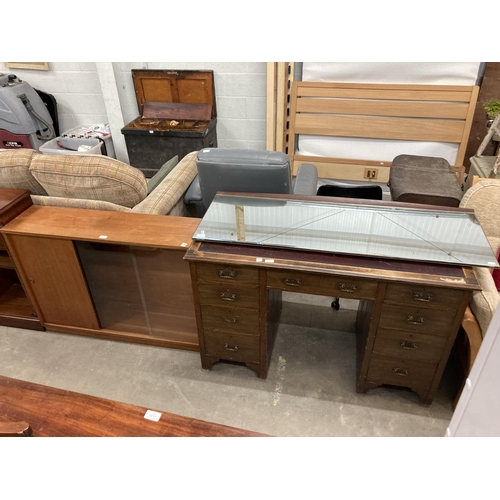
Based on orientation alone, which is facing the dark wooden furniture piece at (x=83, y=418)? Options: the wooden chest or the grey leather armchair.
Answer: the wooden chest

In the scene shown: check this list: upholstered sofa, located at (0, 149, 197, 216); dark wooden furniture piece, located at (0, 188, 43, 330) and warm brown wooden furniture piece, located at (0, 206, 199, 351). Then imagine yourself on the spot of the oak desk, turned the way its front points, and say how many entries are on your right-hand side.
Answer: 3

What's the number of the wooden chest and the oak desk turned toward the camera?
2

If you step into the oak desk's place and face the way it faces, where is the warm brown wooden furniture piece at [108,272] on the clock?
The warm brown wooden furniture piece is roughly at 3 o'clock from the oak desk.

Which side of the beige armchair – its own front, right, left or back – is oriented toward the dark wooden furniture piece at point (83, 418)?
front

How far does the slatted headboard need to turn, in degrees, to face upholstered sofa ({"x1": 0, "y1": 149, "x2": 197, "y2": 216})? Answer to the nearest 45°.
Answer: approximately 45° to its right

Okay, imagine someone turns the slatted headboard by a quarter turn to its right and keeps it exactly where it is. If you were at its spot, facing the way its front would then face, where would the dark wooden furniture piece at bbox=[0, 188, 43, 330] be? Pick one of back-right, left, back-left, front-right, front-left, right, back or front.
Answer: front-left

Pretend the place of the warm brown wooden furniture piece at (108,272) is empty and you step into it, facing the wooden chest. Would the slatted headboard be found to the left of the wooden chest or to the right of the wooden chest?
right

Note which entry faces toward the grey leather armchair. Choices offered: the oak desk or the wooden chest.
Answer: the wooden chest
